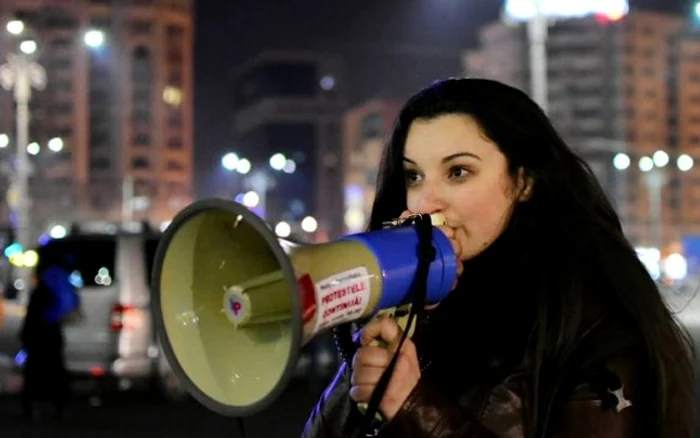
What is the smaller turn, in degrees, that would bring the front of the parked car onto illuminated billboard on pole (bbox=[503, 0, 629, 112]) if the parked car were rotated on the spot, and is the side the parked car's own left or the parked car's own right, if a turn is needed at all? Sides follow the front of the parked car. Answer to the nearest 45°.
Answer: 0° — it already faces it

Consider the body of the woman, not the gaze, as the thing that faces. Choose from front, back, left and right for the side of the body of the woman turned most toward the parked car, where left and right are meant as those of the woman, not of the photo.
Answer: right

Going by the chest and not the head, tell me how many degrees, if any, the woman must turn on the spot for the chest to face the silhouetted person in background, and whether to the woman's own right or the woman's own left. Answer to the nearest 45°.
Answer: approximately 90° to the woman's own right

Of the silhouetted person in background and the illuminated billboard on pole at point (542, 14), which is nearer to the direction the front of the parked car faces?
the illuminated billboard on pole

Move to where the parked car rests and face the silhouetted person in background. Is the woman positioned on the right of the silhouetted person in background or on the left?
left

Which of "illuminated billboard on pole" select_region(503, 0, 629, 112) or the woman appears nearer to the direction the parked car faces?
the illuminated billboard on pole

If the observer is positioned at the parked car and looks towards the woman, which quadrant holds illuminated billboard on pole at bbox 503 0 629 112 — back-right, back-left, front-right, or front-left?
back-left

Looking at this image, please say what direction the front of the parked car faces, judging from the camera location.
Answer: facing away from the viewer and to the right of the viewer

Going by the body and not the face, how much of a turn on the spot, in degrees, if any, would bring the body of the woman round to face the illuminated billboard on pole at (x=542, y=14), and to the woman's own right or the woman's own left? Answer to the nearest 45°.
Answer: approximately 135° to the woman's own right

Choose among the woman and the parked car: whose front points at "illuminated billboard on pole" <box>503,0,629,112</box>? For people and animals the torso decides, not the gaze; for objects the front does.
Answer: the parked car

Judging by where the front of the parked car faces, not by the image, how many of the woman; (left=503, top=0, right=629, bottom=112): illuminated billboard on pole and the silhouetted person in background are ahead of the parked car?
1

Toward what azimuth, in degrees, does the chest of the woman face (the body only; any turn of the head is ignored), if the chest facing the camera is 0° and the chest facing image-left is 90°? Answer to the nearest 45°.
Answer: approximately 45°

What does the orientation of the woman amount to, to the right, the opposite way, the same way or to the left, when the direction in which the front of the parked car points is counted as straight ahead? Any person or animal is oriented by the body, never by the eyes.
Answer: the opposite way

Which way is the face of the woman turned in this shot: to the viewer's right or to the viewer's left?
to the viewer's left
